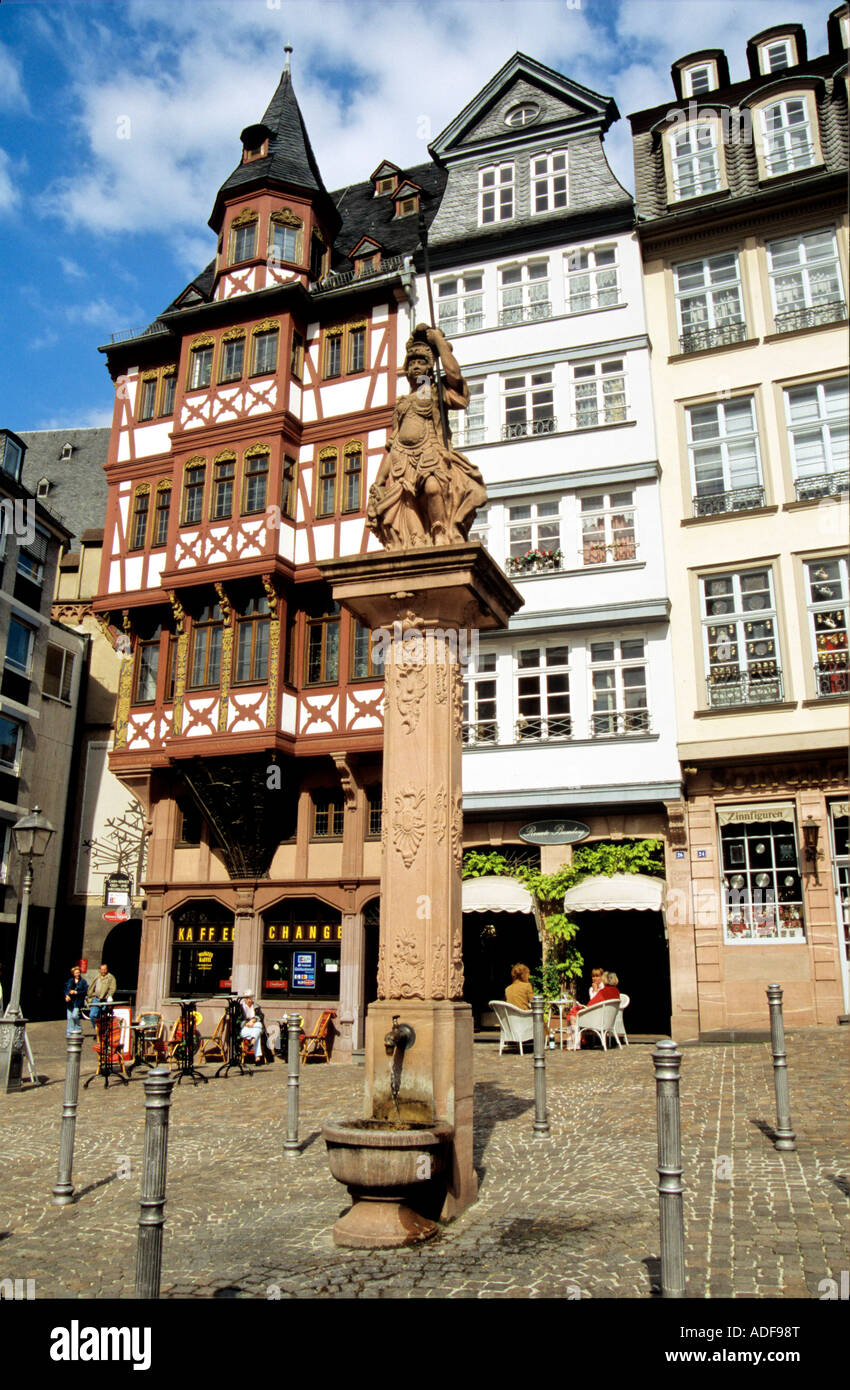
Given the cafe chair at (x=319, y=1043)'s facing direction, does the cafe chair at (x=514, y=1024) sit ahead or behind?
behind

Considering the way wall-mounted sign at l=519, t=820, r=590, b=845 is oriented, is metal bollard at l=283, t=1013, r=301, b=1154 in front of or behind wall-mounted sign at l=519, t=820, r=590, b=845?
in front

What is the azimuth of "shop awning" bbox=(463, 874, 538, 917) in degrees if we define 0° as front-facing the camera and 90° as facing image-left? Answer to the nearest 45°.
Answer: approximately 0°

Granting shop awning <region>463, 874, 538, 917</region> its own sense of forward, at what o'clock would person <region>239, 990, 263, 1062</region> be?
The person is roughly at 2 o'clock from the shop awning.

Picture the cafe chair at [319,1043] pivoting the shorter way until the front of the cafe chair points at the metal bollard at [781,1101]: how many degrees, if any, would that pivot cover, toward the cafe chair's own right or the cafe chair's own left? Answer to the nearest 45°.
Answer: approximately 90° to the cafe chair's own left
